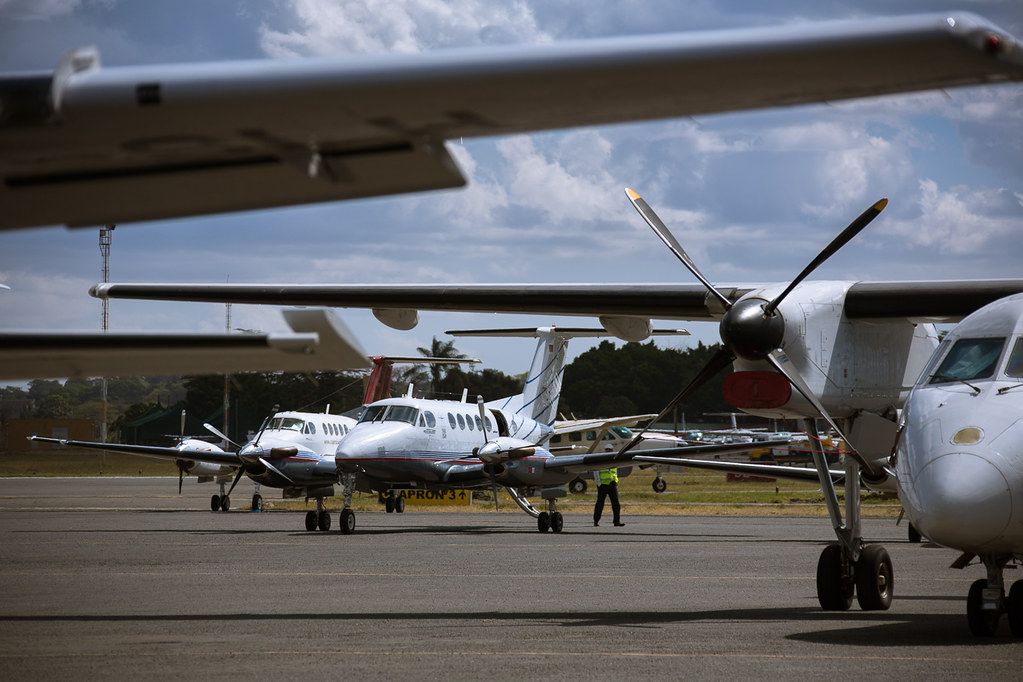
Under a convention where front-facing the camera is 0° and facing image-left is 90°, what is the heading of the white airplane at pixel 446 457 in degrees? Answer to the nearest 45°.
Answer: approximately 45°

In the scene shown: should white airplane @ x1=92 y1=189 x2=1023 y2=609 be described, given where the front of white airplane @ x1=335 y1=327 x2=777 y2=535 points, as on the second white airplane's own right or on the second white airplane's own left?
on the second white airplane's own left

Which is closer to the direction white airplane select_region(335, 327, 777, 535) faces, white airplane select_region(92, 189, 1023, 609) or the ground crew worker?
the white airplane

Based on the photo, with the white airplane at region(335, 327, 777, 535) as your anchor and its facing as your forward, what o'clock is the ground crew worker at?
The ground crew worker is roughly at 7 o'clock from the white airplane.
